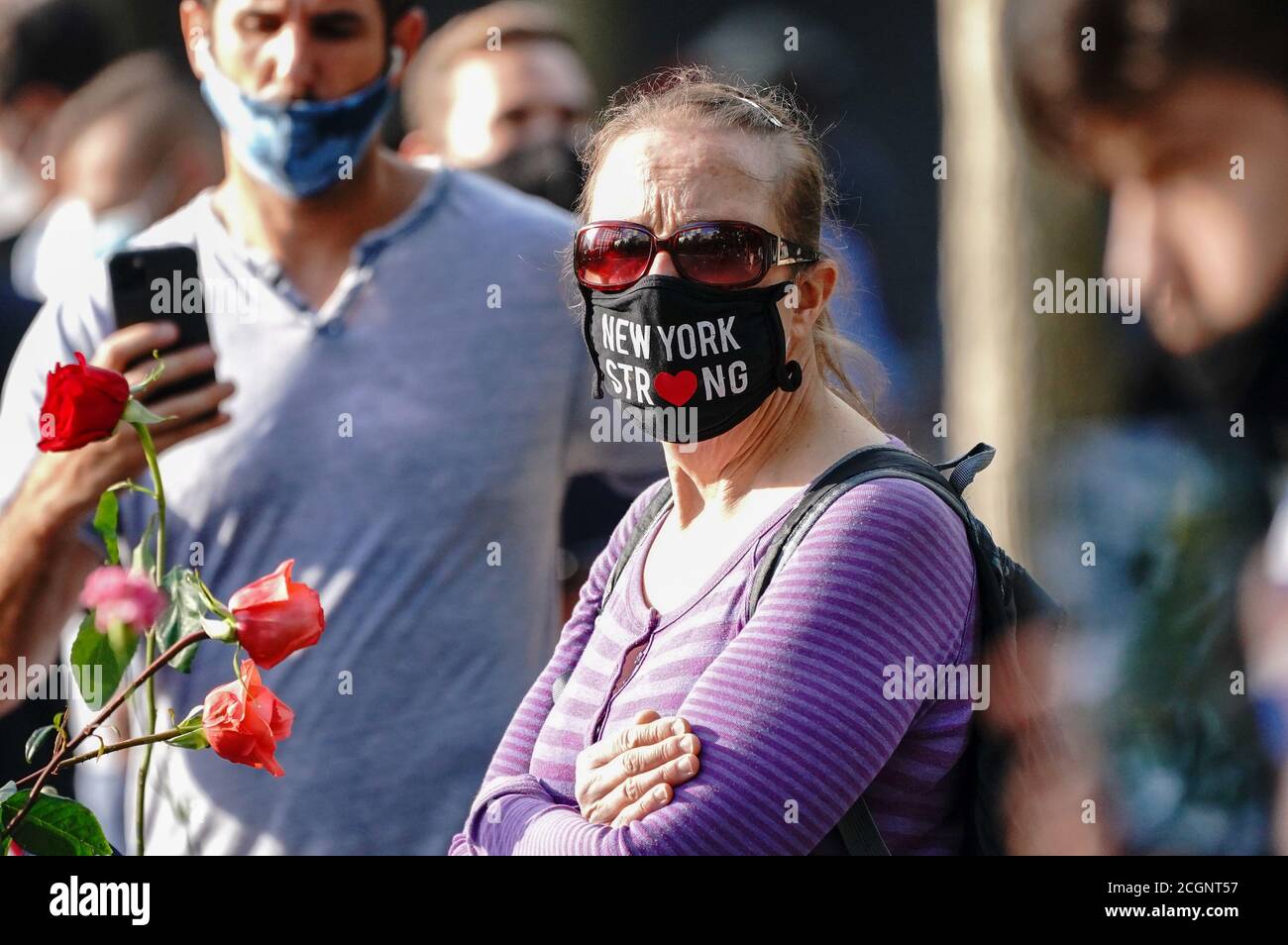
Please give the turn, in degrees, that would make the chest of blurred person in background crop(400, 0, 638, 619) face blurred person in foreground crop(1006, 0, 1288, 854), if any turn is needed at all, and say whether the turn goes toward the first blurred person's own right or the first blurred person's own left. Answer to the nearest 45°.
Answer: approximately 45° to the first blurred person's own left

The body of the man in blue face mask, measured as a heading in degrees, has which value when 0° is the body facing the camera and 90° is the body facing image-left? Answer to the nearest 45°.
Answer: approximately 0°

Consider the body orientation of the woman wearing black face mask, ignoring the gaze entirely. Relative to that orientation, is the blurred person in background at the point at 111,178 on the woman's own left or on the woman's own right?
on the woman's own right

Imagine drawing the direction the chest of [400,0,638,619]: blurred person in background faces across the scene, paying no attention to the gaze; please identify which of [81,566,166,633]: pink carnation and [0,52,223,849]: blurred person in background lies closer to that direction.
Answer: the pink carnation

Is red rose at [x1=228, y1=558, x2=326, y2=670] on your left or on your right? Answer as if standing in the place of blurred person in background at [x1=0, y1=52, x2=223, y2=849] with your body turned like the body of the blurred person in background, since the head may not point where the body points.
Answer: on your left

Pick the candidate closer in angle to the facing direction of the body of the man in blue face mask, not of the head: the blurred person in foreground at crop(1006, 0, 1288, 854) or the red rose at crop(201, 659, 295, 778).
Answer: the red rose

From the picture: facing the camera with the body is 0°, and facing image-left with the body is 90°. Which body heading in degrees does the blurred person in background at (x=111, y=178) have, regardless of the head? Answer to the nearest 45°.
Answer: approximately 45°
